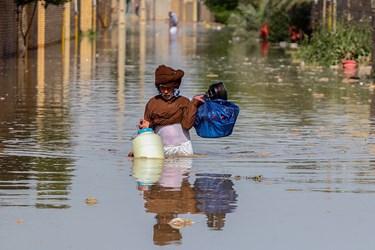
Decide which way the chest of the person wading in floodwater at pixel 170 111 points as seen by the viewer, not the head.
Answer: toward the camera

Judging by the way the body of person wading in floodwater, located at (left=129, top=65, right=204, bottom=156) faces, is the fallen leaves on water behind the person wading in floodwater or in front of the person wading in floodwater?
in front

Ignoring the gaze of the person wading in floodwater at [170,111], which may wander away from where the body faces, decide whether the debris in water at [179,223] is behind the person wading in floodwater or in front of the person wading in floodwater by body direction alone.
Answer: in front

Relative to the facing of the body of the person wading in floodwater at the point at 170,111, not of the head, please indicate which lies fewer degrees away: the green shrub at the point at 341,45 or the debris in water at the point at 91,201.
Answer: the debris in water

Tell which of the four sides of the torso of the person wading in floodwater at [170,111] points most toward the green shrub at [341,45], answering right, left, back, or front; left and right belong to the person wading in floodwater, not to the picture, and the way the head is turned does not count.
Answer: back

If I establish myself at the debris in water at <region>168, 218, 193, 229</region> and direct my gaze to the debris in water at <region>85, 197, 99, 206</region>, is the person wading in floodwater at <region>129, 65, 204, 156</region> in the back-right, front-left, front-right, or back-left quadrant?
front-right

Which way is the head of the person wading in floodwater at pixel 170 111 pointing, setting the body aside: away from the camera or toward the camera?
toward the camera

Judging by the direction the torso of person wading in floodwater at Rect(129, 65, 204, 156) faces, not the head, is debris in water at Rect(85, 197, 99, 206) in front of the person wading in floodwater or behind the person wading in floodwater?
in front

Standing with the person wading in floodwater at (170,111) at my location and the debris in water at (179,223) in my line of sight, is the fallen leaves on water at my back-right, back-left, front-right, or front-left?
front-left

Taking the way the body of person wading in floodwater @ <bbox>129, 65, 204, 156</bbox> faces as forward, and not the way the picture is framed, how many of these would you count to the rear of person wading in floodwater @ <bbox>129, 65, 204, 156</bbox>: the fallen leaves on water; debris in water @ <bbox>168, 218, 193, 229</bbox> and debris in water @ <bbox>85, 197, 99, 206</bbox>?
0

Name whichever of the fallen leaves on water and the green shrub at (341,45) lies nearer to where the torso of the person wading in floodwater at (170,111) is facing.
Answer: the fallen leaves on water
